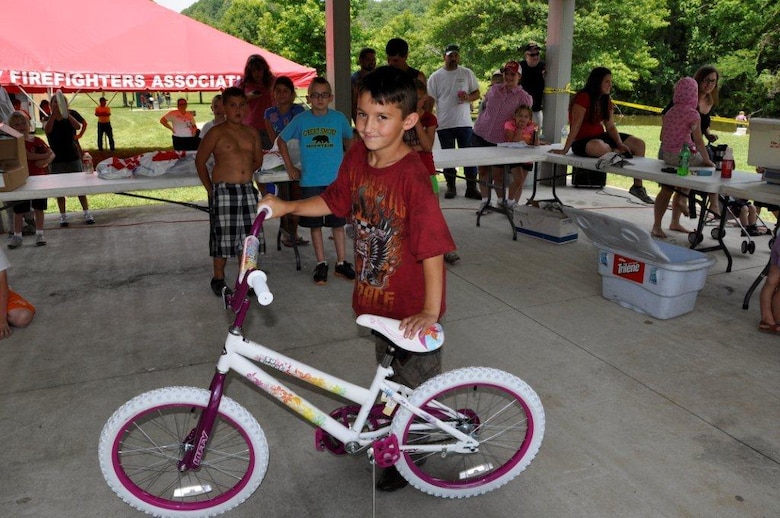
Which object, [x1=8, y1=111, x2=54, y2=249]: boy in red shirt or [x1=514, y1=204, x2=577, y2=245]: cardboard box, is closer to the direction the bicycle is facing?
the boy in red shirt

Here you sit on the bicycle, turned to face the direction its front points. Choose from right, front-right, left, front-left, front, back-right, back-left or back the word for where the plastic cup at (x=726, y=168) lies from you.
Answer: back-right

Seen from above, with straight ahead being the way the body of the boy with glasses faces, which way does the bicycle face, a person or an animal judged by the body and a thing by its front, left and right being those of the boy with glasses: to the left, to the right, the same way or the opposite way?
to the right

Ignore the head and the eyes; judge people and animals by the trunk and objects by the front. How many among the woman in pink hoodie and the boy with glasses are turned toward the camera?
1

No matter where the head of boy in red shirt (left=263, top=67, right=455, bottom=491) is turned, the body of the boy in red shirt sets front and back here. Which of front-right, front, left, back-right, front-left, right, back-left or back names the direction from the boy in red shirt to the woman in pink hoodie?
back

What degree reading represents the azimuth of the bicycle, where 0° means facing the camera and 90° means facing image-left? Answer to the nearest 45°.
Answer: approximately 90°
